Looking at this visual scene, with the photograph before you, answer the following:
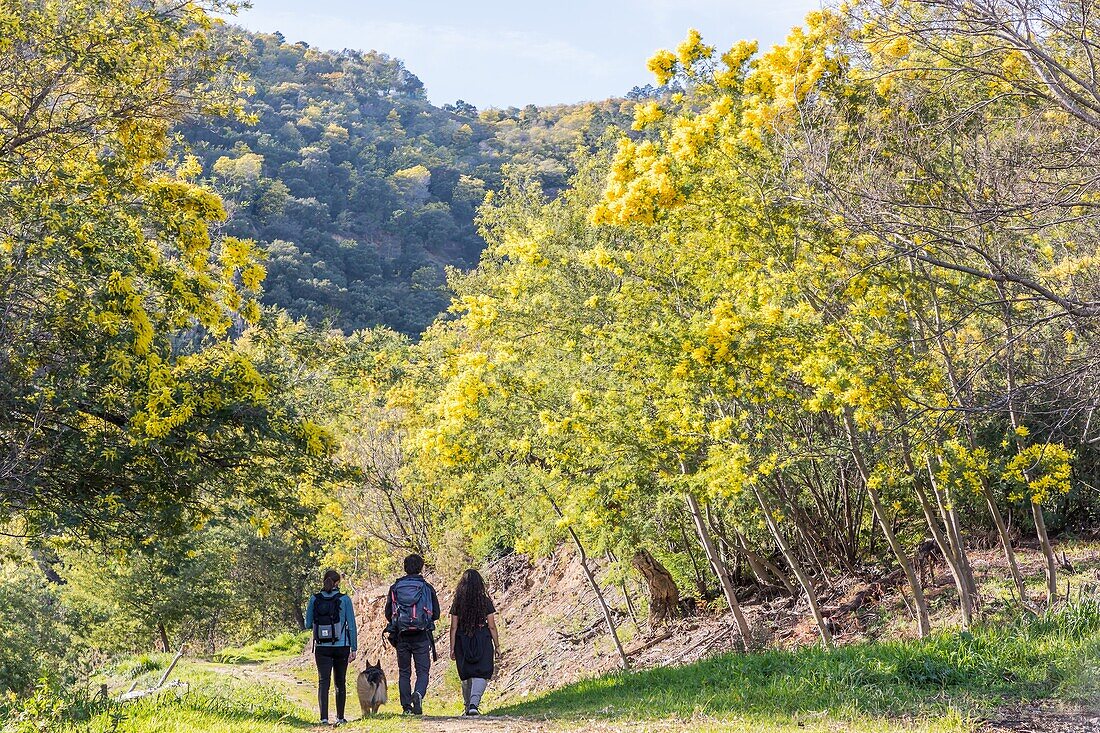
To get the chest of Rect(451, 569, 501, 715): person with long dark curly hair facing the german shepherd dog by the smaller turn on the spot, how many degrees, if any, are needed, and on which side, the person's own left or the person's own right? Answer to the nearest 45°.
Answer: approximately 90° to the person's own left

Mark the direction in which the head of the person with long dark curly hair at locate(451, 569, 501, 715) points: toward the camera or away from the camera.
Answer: away from the camera

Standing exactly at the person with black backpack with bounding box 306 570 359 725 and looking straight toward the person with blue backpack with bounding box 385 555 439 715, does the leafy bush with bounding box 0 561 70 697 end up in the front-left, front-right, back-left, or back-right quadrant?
back-left

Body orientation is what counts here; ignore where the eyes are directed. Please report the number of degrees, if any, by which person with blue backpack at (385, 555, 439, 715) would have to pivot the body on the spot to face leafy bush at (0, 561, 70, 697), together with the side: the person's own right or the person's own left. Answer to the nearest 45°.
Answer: approximately 45° to the person's own left

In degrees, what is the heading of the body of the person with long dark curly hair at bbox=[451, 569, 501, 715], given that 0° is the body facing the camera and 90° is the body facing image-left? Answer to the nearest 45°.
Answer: approximately 180°

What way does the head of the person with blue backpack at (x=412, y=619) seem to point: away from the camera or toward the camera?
away from the camera

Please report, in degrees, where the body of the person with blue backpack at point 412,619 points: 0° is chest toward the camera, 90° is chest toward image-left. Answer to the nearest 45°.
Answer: approximately 180°

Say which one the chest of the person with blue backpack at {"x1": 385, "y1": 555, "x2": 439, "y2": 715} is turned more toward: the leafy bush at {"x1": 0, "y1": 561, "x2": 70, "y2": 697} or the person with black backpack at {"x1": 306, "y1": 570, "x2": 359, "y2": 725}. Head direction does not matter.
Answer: the leafy bush

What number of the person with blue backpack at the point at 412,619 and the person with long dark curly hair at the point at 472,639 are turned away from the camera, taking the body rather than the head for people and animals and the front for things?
2
